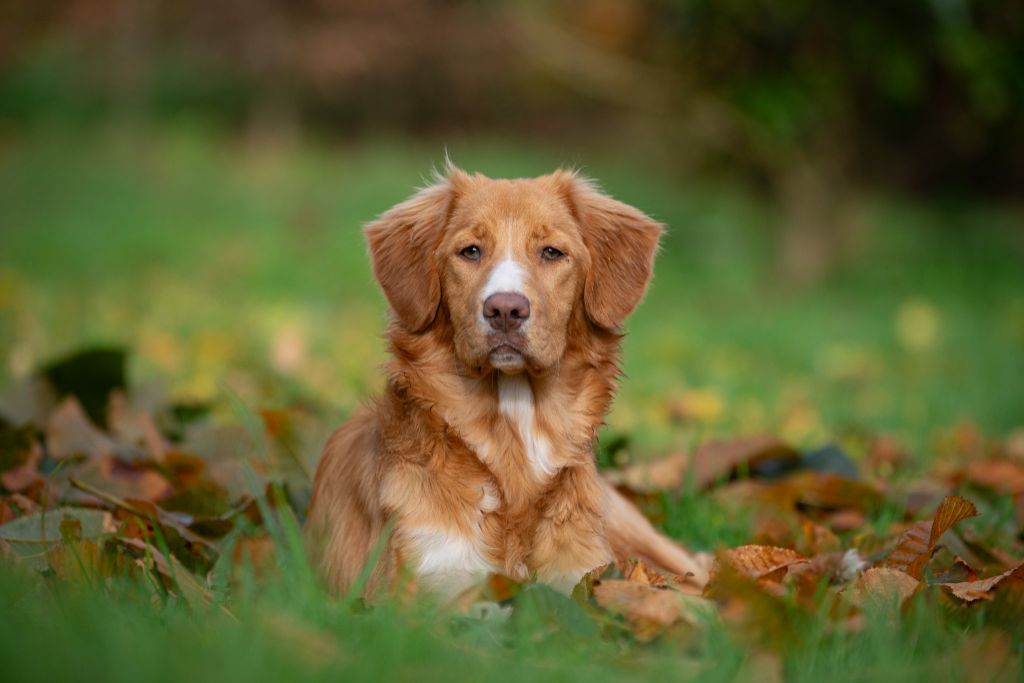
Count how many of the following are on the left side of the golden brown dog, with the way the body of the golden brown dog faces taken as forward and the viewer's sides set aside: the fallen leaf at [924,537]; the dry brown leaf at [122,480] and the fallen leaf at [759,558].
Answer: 2

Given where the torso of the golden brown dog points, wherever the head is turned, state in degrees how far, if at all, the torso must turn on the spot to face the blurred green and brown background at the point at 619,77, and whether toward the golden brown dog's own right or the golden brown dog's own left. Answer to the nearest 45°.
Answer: approximately 180°

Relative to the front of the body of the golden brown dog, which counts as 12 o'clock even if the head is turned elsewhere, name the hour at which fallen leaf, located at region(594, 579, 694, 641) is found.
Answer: The fallen leaf is roughly at 11 o'clock from the golden brown dog.

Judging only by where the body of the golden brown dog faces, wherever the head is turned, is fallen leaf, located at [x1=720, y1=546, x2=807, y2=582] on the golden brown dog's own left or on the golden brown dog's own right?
on the golden brown dog's own left

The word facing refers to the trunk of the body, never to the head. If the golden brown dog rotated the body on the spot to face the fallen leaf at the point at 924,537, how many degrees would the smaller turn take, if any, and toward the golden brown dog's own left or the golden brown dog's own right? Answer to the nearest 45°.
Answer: approximately 90° to the golden brown dog's own left

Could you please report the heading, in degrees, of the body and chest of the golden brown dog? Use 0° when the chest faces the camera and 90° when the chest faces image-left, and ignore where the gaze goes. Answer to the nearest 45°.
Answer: approximately 0°

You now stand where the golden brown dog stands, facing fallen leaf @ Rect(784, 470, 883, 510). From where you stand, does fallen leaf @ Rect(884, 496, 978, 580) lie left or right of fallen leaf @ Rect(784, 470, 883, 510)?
right

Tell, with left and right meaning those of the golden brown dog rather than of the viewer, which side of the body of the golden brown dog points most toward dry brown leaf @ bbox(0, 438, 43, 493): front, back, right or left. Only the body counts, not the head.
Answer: right

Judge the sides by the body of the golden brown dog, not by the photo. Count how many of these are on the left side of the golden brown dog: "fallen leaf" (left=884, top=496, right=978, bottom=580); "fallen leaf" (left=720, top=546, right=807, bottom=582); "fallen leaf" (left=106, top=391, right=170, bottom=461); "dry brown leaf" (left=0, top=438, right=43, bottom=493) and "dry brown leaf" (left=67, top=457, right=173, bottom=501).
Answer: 2
